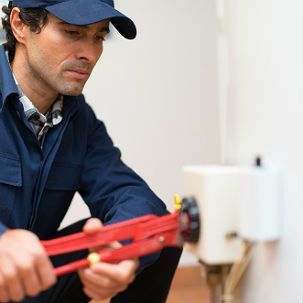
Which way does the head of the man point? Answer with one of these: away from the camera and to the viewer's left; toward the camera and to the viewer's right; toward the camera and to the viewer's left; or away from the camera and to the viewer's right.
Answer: toward the camera and to the viewer's right

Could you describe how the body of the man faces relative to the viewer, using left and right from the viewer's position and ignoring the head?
facing the viewer and to the right of the viewer
